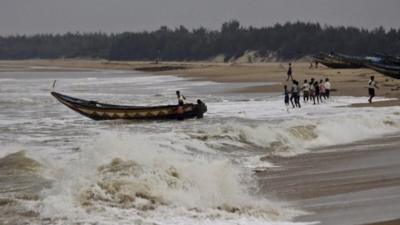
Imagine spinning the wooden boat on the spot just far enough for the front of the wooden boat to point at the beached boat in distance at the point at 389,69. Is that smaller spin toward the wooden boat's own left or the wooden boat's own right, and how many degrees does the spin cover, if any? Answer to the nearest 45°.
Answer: approximately 135° to the wooden boat's own right

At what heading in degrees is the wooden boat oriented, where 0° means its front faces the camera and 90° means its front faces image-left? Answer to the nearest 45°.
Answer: approximately 90°

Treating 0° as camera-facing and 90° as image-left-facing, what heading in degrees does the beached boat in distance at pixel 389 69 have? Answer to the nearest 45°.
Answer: approximately 90°

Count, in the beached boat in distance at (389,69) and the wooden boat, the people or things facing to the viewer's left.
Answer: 2

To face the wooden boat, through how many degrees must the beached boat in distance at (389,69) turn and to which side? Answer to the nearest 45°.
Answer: approximately 45° to its left

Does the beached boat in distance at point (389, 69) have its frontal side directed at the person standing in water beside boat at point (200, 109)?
no

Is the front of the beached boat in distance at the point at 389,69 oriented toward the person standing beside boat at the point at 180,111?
no
